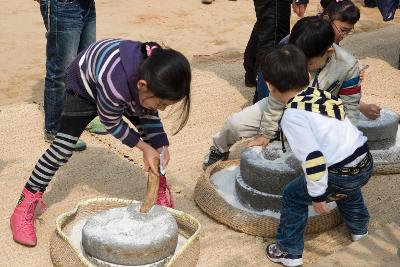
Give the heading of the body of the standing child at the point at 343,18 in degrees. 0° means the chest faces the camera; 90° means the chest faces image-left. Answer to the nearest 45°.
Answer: approximately 315°

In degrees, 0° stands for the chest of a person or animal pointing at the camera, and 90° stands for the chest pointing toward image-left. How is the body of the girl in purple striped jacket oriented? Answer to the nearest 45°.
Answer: approximately 315°

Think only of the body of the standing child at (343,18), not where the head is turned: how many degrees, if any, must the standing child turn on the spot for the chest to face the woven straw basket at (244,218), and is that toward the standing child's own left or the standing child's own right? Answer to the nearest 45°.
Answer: approximately 45° to the standing child's own right

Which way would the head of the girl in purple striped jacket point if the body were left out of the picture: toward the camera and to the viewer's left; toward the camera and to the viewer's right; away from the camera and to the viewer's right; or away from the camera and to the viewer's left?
toward the camera and to the viewer's right

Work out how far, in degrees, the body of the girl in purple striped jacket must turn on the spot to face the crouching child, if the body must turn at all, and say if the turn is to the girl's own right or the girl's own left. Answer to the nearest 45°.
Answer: approximately 45° to the girl's own left

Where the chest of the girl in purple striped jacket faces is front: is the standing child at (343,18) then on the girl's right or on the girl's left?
on the girl's left

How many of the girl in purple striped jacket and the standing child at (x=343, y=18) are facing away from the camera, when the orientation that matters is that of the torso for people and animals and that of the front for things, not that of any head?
0
